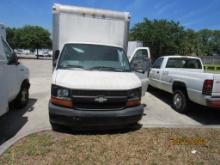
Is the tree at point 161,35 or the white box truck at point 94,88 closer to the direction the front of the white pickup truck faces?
the tree

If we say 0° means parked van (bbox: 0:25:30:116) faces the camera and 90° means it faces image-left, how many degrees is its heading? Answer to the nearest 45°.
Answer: approximately 225°

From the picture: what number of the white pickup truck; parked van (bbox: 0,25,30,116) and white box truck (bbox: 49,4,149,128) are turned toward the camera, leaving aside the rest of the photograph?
1

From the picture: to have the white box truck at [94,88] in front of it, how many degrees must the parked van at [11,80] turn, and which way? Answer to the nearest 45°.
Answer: approximately 90° to its right

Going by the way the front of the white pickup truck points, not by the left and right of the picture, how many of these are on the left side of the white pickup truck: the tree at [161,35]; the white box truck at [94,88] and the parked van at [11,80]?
2

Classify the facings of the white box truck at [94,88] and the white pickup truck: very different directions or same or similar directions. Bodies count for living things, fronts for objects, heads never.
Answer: very different directions

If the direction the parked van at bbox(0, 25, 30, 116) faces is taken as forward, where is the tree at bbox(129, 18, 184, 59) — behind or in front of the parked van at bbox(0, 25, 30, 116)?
in front

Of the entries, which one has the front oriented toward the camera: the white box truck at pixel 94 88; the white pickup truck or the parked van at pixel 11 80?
the white box truck

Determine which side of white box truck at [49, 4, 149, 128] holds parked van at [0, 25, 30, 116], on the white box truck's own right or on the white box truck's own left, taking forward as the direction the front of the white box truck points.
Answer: on the white box truck's own right

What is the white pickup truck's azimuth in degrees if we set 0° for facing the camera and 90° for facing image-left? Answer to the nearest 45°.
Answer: approximately 135°

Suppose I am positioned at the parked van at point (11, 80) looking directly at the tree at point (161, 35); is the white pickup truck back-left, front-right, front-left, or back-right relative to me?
front-right

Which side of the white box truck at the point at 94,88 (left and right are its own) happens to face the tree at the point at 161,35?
back

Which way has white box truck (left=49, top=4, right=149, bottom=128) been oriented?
toward the camera
